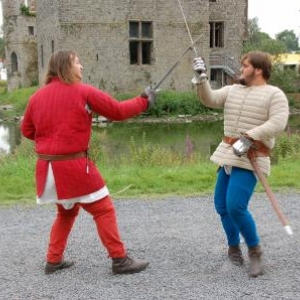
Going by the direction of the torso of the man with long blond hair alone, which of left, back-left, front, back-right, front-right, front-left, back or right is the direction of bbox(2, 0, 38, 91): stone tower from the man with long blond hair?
front-left

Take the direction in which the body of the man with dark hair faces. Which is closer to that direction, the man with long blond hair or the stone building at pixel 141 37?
the man with long blond hair

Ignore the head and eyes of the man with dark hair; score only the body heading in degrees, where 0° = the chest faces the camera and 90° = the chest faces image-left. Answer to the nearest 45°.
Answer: approximately 45°

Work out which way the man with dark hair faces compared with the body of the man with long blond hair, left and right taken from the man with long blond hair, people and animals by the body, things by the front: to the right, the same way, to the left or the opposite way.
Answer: the opposite way

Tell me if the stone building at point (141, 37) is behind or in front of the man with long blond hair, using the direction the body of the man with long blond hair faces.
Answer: in front

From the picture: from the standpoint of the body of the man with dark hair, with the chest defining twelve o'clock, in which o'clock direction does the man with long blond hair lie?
The man with long blond hair is roughly at 1 o'clock from the man with dark hair.

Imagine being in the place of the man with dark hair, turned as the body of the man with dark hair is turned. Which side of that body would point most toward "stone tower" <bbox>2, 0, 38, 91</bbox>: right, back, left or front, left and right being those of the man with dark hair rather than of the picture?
right

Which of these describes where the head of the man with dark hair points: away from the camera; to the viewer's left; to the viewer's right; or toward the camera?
to the viewer's left

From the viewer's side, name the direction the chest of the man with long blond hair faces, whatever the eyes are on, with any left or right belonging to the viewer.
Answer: facing away from the viewer and to the right of the viewer

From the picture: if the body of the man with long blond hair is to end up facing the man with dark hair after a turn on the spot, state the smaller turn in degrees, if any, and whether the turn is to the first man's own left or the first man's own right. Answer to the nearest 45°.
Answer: approximately 45° to the first man's own right
